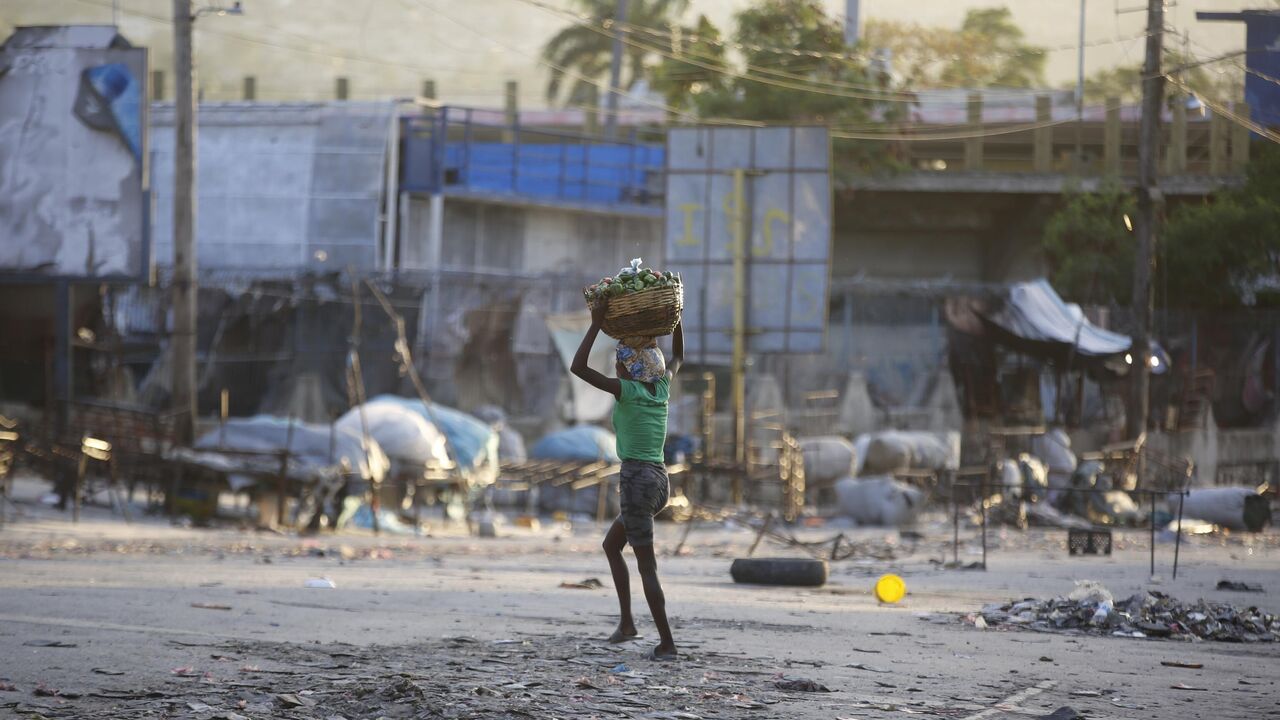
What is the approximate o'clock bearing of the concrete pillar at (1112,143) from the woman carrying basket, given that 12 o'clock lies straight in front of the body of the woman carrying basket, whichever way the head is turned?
The concrete pillar is roughly at 2 o'clock from the woman carrying basket.

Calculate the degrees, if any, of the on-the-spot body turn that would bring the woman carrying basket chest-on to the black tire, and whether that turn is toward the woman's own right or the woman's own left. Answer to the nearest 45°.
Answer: approximately 45° to the woman's own right

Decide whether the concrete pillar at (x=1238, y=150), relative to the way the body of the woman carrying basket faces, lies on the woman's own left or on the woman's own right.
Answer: on the woman's own right

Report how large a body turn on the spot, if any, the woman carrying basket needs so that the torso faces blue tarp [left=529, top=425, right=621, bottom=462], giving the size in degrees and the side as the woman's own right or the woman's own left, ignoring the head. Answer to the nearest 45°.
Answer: approximately 45° to the woman's own right

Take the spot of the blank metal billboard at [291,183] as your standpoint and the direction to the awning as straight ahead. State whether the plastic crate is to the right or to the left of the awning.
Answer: right

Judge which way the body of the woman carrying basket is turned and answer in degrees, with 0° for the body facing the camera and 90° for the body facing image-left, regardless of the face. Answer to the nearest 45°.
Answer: approximately 135°

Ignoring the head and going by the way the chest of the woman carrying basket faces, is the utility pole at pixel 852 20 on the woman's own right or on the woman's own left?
on the woman's own right

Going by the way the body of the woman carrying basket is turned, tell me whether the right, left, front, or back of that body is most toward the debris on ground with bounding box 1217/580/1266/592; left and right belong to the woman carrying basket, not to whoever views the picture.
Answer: right

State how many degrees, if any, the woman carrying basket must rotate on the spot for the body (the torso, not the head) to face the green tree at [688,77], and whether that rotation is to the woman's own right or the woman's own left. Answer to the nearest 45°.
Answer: approximately 45° to the woman's own right

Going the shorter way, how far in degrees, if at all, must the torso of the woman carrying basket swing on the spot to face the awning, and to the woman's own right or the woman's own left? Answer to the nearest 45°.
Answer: approximately 45° to the woman's own right

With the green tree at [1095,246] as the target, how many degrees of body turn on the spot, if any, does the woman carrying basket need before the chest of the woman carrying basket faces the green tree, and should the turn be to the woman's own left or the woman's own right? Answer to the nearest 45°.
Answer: approximately 45° to the woman's own right
